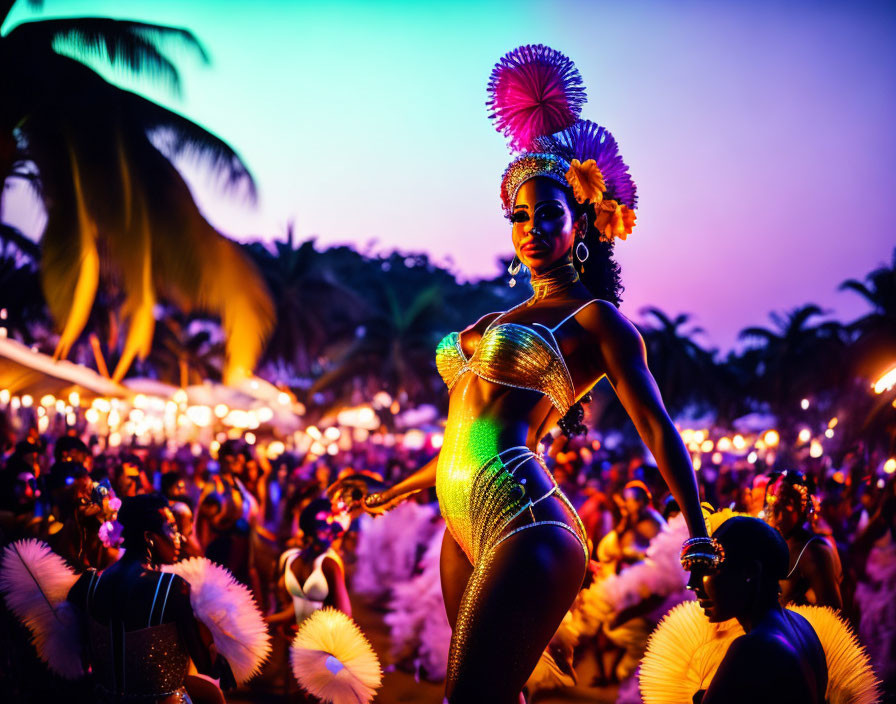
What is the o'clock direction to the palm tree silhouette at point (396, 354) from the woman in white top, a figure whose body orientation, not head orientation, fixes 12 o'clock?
The palm tree silhouette is roughly at 6 o'clock from the woman in white top.

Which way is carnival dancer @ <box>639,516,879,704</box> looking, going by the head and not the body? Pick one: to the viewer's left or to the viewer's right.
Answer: to the viewer's left

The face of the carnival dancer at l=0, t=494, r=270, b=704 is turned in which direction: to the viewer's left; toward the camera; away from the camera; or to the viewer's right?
to the viewer's right

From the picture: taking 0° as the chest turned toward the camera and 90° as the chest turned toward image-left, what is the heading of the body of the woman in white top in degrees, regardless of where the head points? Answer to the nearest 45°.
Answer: approximately 0°

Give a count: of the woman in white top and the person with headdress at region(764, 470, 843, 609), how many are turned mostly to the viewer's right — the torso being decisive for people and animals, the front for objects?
0

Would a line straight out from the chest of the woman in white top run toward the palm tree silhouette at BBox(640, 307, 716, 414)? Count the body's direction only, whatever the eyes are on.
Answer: no

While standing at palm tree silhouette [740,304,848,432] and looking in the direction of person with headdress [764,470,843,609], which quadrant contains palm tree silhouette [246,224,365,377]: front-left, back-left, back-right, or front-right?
front-right

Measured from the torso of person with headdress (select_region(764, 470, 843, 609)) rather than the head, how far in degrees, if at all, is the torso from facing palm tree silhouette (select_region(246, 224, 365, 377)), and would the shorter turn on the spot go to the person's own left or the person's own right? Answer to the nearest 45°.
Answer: approximately 90° to the person's own right

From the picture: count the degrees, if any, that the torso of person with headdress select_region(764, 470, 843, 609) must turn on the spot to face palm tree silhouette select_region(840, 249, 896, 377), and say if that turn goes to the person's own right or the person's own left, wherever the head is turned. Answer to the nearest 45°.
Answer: approximately 135° to the person's own right

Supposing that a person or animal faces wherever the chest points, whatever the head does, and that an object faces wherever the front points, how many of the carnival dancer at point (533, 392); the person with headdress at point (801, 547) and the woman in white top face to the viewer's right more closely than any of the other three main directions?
0

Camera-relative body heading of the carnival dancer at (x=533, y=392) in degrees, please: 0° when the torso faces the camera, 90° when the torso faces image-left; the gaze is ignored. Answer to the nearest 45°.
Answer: approximately 45°

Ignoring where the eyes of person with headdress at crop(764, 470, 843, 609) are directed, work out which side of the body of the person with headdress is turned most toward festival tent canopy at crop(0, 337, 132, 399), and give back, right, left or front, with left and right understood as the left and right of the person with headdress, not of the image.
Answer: right

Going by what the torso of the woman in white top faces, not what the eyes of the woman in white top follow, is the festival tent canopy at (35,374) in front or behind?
behind

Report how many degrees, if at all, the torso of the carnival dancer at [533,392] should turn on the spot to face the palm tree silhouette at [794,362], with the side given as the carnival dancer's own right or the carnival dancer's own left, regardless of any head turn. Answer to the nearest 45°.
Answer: approximately 135° to the carnival dancer's own right
